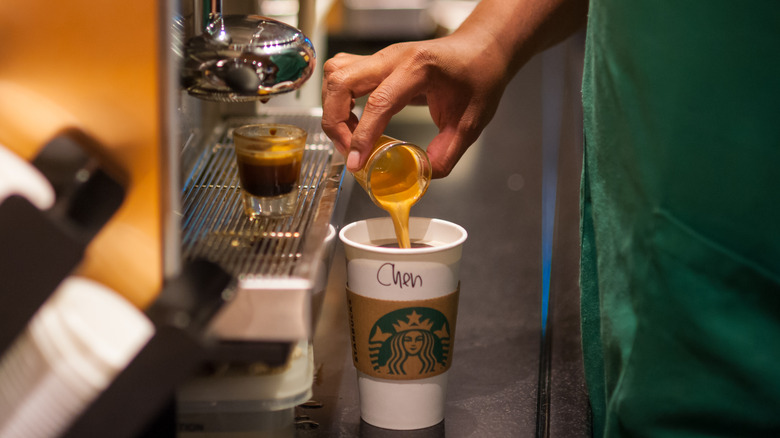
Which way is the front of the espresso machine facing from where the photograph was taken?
facing to the right of the viewer
